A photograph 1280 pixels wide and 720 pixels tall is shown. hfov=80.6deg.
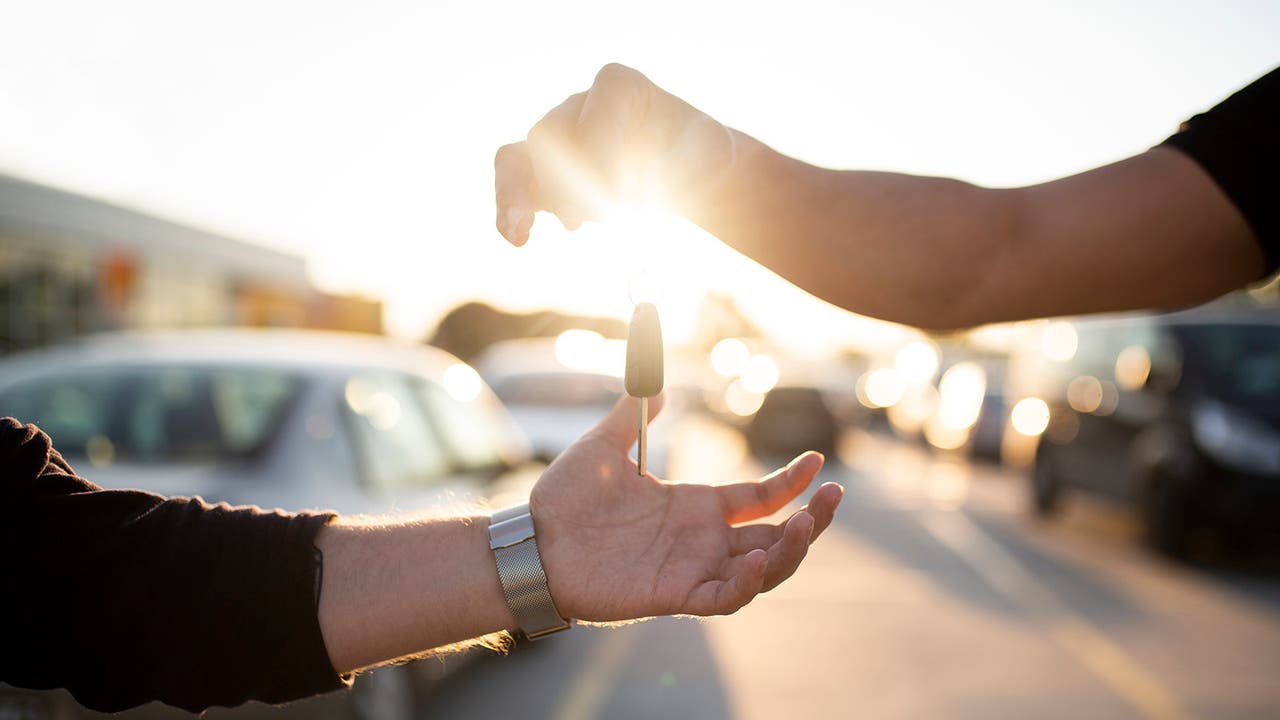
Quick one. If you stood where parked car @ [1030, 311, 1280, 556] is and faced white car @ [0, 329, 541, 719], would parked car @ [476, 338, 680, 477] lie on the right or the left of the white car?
right

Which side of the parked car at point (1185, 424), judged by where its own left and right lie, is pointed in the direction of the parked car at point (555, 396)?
right

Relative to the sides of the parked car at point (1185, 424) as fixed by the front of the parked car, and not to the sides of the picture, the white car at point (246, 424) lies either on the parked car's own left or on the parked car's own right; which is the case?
on the parked car's own right

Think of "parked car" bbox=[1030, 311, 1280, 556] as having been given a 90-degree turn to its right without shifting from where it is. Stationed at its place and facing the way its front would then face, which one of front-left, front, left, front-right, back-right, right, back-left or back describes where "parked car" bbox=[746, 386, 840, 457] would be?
right

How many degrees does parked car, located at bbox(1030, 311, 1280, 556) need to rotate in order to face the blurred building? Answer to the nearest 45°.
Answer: approximately 135° to its right

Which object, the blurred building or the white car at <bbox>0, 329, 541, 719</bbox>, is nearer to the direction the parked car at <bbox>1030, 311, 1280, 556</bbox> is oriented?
the white car

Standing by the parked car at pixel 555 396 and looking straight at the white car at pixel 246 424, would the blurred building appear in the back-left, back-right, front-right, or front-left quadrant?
back-right
